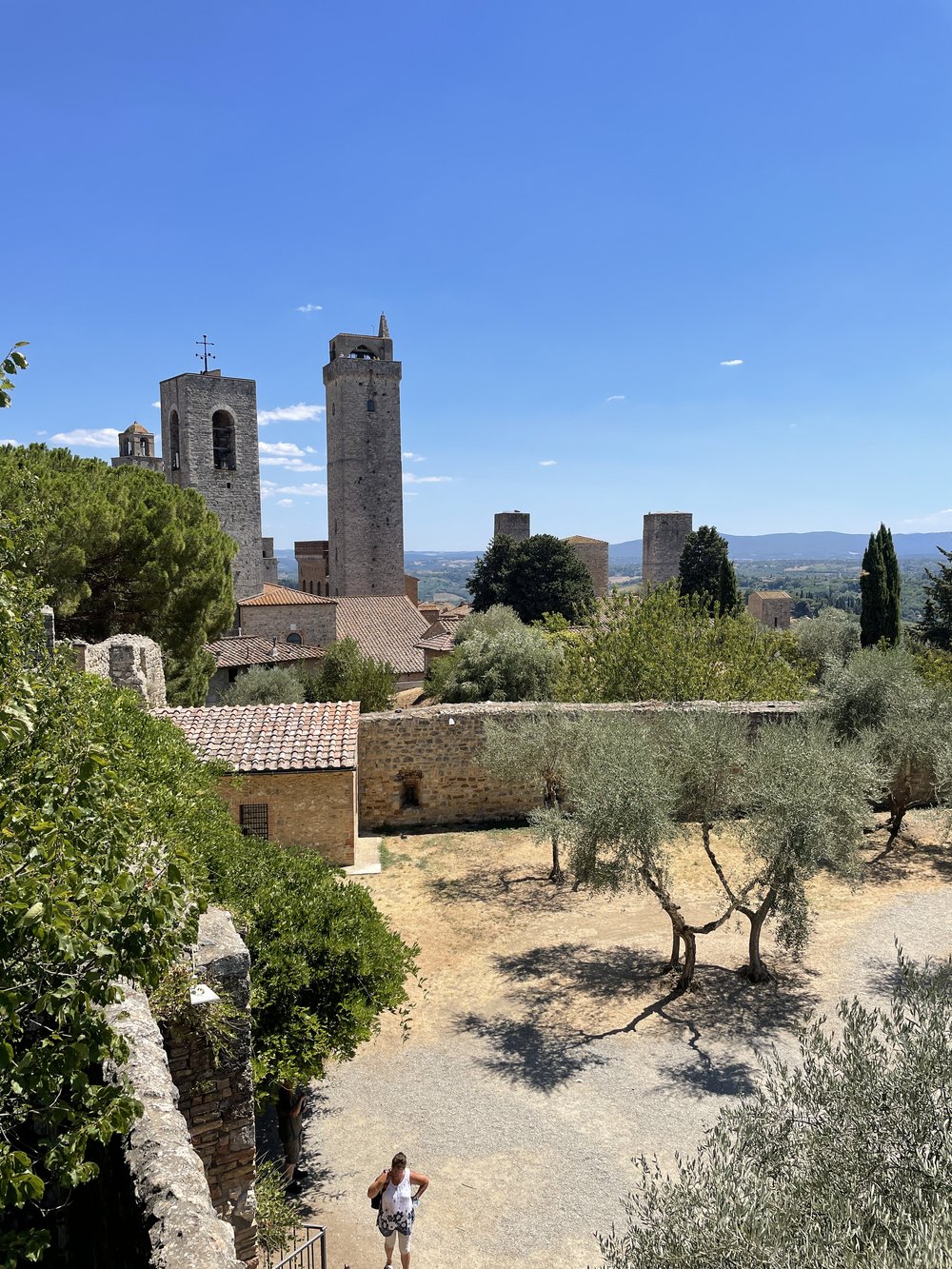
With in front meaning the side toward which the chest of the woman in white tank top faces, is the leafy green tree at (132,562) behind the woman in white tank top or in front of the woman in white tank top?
behind

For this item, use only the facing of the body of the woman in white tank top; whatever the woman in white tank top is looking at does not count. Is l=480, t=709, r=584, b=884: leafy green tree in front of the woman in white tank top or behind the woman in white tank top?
behind

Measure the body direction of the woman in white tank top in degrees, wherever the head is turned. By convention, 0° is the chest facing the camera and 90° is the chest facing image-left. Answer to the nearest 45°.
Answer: approximately 0°

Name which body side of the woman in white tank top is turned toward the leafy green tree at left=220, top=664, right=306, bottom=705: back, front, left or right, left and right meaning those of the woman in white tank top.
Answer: back

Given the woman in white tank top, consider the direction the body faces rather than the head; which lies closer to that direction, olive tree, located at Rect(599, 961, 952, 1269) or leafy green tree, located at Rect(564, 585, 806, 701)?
the olive tree

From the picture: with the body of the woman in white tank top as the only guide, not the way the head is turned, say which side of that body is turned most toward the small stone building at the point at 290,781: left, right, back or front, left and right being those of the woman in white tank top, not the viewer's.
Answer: back

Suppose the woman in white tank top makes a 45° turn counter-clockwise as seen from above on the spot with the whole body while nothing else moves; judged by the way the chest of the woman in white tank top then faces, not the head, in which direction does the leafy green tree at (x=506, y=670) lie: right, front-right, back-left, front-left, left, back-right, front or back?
back-left
